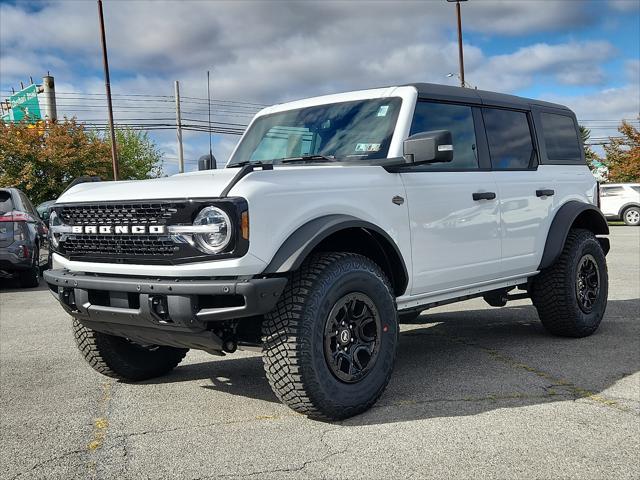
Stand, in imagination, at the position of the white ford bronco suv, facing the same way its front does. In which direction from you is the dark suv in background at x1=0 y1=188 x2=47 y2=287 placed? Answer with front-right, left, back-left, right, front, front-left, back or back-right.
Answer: right

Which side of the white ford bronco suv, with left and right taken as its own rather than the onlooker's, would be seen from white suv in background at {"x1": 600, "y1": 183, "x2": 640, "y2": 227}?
back

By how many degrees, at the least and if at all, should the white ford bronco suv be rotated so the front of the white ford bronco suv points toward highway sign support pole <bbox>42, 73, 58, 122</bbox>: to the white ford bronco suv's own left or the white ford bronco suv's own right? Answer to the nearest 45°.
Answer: approximately 90° to the white ford bronco suv's own right

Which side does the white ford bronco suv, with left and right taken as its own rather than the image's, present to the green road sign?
right

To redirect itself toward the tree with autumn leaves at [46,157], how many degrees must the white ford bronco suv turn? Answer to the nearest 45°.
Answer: approximately 90° to its right

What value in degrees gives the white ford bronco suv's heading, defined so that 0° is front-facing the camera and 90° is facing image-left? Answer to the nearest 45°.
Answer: approximately 45°

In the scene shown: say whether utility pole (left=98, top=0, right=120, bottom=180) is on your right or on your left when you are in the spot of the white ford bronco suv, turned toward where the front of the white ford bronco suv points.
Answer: on your right
